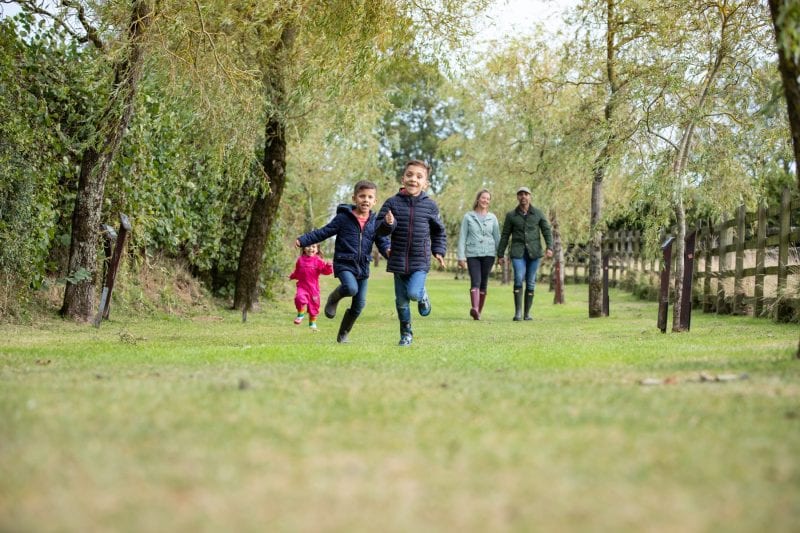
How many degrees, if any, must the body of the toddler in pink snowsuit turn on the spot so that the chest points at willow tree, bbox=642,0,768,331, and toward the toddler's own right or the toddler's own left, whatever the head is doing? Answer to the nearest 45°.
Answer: approximately 45° to the toddler's own left

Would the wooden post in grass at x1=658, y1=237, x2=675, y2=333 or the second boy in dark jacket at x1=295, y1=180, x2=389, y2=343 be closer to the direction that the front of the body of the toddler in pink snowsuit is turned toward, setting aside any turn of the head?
the second boy in dark jacket

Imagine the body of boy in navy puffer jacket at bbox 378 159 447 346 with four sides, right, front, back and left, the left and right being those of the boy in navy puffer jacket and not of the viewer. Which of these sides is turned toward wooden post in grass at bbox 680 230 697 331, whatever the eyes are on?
left

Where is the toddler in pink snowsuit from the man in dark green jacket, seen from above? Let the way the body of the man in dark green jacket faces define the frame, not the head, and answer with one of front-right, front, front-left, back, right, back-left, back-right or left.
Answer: front-right

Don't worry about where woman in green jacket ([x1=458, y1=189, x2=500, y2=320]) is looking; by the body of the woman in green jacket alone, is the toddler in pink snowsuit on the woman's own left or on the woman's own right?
on the woman's own right

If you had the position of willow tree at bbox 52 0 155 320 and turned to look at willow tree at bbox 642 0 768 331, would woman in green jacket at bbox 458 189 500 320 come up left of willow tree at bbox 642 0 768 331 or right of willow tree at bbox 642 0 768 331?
left

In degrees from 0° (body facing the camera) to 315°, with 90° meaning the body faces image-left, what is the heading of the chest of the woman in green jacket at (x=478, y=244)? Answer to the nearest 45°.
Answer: approximately 0°

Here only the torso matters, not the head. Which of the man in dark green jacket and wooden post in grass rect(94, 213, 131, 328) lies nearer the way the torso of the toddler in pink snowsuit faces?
the wooden post in grass
